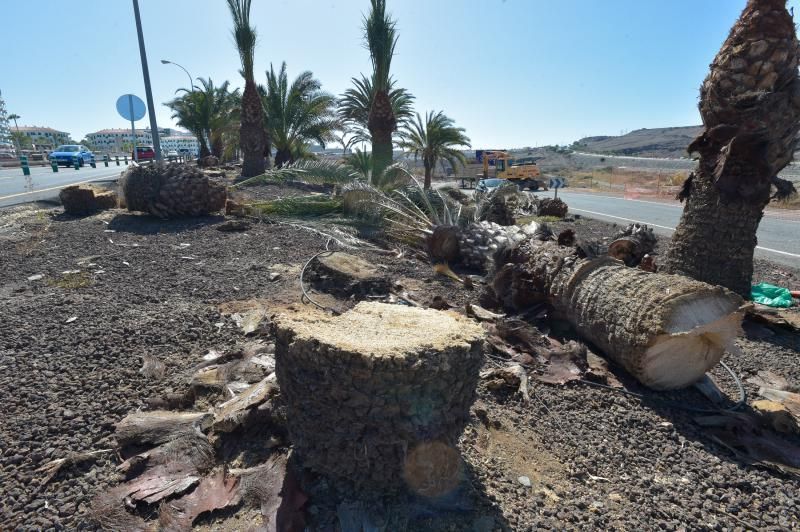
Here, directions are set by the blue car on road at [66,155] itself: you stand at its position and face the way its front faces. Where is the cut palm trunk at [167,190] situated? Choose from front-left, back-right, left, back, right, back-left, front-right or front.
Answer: front-left

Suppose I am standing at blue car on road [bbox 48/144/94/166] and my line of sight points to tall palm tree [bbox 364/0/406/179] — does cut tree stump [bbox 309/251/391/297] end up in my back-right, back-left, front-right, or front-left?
front-right

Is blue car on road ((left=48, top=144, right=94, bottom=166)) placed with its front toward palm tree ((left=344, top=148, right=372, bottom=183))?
no

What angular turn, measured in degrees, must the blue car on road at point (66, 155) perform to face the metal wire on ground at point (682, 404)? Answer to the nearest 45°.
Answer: approximately 45° to its left

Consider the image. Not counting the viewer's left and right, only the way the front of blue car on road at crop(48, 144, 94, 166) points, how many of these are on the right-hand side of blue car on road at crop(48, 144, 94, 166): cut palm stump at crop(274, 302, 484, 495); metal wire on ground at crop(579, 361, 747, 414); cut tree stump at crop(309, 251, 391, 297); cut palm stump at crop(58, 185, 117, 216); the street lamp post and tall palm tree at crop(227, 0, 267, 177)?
0

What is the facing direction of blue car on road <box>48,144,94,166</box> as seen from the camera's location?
facing the viewer and to the left of the viewer

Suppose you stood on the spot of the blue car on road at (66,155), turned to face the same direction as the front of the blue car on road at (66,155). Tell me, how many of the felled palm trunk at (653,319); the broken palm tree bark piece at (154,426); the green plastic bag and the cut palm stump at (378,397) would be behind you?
0

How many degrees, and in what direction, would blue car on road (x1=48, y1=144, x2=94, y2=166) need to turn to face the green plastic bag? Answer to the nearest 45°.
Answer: approximately 45° to its left

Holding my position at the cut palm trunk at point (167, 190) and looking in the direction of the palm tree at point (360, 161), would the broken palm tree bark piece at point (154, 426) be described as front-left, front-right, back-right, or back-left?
back-right

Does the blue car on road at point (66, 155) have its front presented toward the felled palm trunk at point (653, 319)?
no

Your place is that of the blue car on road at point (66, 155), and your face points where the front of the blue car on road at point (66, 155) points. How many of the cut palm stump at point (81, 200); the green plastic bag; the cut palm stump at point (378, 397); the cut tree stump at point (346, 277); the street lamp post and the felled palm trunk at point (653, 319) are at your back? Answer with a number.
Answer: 0

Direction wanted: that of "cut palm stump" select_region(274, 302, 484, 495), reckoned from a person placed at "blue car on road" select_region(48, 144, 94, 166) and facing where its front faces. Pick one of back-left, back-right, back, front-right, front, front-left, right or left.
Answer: front-left

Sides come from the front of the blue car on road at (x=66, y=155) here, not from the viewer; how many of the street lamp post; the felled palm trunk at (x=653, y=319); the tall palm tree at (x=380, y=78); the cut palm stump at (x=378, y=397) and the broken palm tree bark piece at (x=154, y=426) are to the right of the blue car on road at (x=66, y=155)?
0

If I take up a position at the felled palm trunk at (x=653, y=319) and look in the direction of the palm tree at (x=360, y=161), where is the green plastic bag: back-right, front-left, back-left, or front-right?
front-right

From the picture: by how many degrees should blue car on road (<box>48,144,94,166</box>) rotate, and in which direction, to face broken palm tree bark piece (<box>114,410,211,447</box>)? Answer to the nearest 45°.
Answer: approximately 45° to its left
